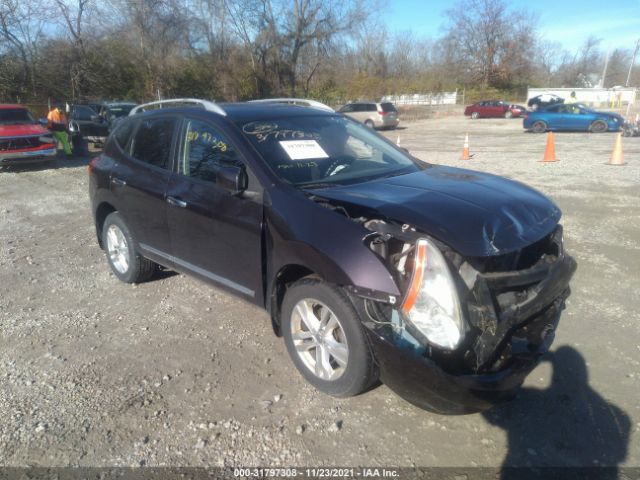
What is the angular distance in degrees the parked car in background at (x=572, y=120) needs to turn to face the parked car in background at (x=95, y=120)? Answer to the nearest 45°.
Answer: approximately 135° to its right

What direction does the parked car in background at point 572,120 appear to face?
to the viewer's right

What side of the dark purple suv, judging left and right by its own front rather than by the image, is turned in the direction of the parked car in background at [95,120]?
back

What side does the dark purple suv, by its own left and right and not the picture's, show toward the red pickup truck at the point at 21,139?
back

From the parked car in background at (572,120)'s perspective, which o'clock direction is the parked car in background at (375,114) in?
the parked car in background at (375,114) is roughly at 6 o'clock from the parked car in background at (572,120).

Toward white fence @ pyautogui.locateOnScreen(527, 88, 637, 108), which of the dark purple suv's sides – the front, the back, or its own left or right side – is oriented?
left

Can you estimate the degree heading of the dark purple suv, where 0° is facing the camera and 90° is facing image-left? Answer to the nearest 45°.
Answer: approximately 315°
